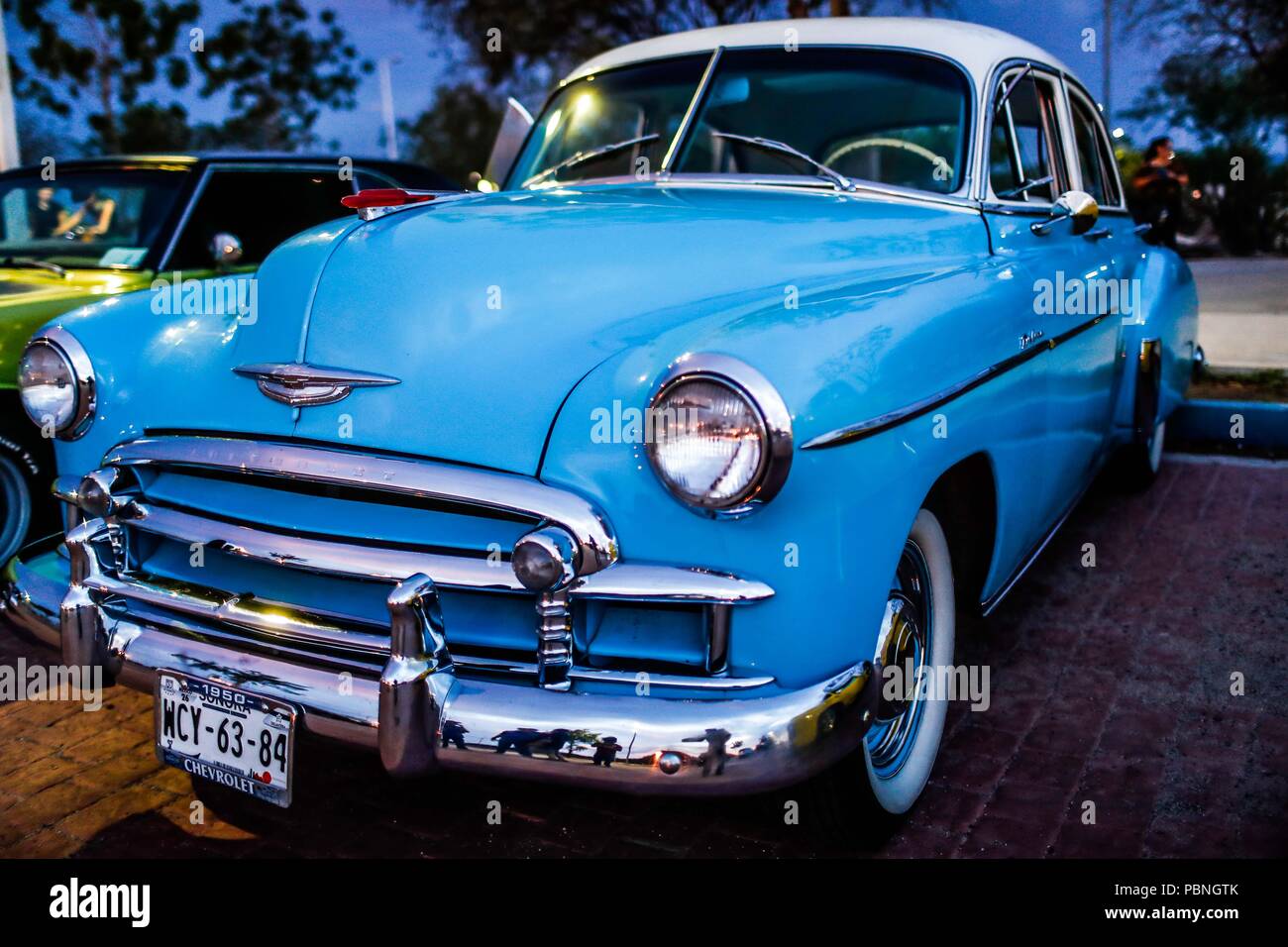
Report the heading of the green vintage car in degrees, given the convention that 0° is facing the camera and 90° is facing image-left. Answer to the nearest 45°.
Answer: approximately 45°

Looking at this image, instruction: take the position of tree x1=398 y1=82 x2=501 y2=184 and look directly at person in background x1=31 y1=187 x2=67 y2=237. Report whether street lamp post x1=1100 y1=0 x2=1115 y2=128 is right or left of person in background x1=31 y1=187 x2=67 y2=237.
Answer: left

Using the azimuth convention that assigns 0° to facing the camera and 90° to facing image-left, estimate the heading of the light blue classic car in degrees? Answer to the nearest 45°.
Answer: approximately 45°

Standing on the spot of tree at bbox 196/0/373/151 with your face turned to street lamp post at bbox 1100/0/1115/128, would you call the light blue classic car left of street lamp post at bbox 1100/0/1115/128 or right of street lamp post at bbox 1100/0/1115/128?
right

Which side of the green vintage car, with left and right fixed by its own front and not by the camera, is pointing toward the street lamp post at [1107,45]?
back

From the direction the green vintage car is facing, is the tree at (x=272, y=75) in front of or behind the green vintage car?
behind
